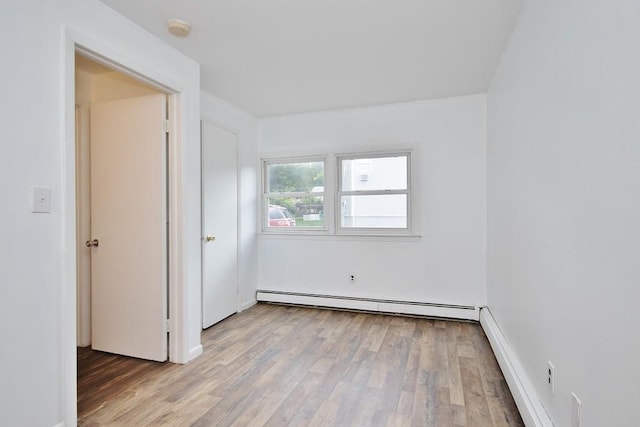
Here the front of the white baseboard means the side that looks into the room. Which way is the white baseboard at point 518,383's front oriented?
to the viewer's left

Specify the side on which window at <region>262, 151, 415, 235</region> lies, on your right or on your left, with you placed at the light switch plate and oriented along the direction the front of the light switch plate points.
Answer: on your left

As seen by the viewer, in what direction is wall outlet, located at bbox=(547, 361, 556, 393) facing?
to the viewer's left

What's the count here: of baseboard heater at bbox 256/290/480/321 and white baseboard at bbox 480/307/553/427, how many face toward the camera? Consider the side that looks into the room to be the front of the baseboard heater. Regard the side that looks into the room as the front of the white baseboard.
1

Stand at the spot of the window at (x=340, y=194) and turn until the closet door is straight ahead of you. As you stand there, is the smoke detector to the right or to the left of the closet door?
left

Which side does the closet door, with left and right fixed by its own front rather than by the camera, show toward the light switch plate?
right

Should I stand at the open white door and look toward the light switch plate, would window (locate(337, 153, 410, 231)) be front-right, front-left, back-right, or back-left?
back-left

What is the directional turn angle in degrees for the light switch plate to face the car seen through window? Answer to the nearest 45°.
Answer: approximately 90° to its left

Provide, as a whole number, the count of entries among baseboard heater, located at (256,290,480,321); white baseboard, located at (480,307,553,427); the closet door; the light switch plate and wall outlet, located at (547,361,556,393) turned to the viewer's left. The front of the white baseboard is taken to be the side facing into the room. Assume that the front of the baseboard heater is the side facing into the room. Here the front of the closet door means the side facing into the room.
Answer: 2

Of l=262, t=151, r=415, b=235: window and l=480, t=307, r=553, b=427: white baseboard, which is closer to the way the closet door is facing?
the white baseboard

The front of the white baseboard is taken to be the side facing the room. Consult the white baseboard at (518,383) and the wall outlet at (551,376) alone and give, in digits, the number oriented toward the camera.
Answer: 0
